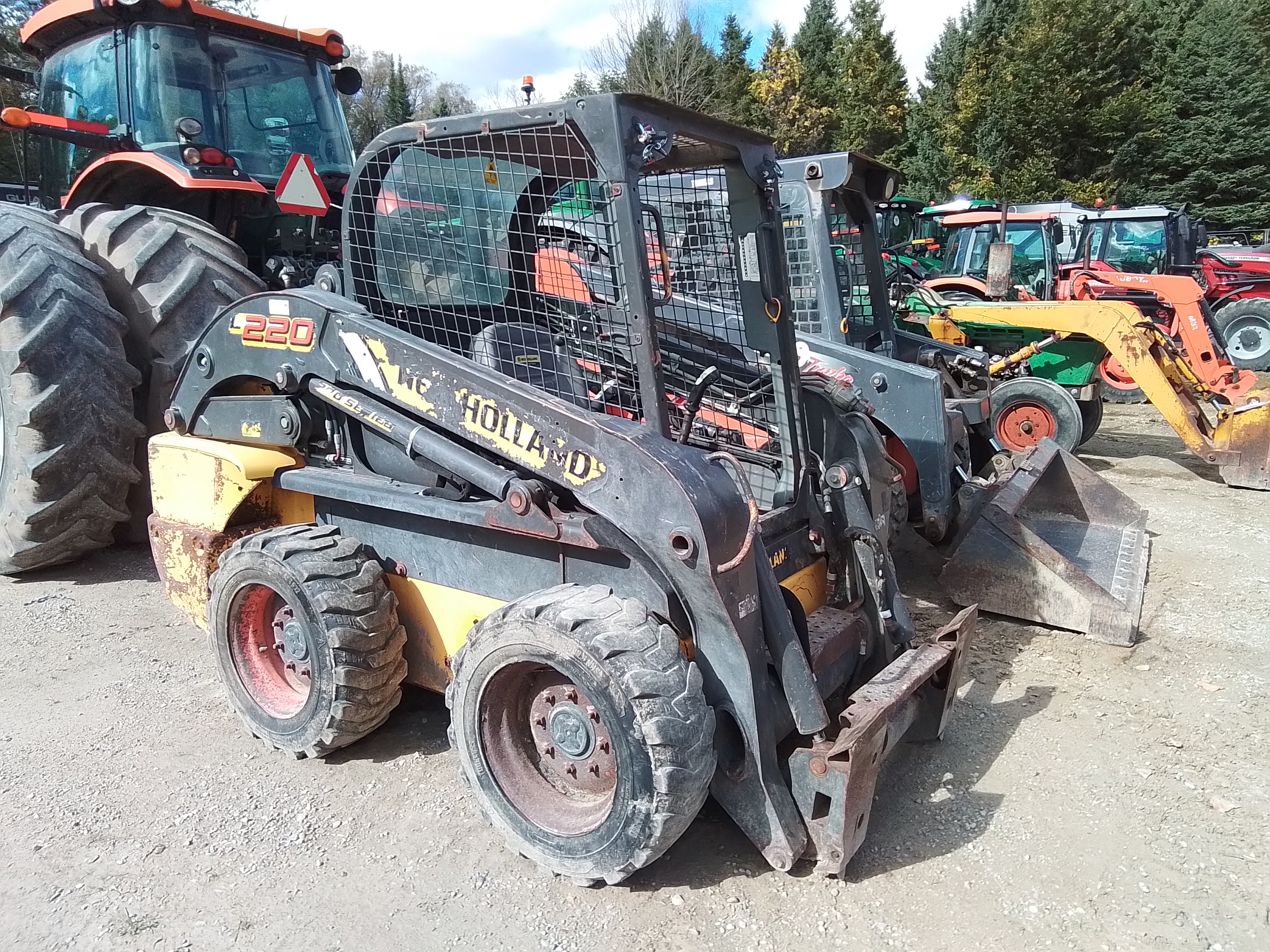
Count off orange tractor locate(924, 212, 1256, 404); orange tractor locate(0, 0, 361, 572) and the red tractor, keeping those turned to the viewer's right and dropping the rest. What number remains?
2

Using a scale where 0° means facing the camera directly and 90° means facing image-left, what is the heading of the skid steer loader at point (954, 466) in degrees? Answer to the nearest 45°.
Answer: approximately 315°

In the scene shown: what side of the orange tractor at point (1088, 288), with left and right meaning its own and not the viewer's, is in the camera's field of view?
right

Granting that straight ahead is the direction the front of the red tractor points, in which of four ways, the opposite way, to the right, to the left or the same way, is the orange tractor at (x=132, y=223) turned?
the opposite way

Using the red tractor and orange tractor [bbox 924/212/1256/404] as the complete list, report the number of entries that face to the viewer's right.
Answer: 2

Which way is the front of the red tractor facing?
to the viewer's right

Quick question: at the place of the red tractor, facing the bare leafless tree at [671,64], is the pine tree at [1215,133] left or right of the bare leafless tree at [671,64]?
right

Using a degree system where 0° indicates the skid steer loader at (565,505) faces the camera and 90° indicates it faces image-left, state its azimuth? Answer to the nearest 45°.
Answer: approximately 315°

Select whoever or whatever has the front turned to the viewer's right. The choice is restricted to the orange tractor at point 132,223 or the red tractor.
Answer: the red tractor

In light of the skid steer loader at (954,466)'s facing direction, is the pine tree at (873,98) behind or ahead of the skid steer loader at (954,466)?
behind

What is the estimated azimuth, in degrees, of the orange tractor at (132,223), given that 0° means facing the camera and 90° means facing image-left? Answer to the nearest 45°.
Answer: approximately 135°

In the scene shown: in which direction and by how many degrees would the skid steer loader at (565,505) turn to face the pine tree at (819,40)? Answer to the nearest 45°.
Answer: approximately 135° to its left
